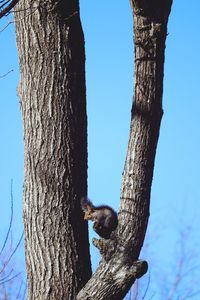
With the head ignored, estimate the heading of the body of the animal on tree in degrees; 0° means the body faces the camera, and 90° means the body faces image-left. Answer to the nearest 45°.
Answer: approximately 90°
